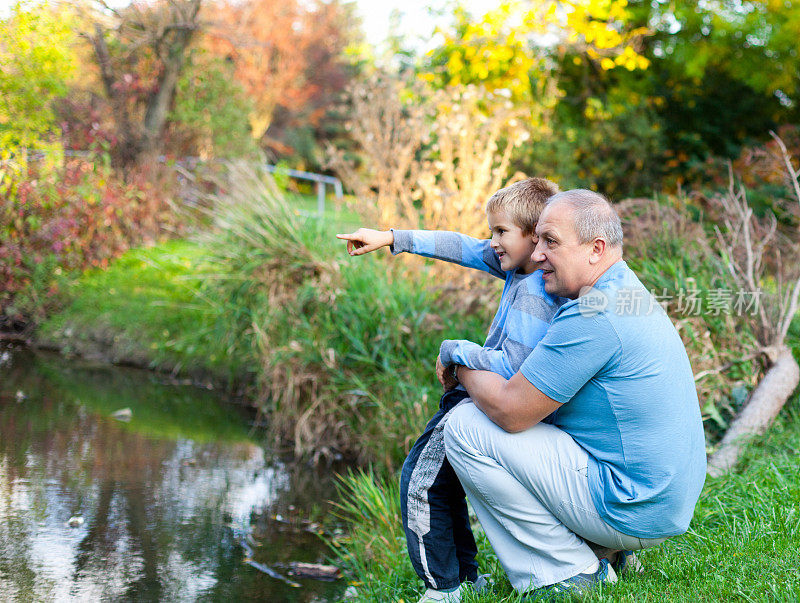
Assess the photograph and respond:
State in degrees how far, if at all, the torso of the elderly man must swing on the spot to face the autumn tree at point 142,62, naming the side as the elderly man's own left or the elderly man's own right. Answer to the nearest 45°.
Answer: approximately 45° to the elderly man's own right

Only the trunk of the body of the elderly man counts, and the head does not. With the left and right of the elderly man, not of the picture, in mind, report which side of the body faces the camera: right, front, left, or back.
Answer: left

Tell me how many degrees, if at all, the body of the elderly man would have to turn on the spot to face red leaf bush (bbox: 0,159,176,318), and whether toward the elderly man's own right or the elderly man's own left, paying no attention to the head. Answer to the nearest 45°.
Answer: approximately 45° to the elderly man's own right

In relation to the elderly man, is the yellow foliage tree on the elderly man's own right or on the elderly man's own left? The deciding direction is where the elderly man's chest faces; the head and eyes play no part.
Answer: on the elderly man's own right

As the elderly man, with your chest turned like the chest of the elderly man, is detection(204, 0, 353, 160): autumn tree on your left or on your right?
on your right

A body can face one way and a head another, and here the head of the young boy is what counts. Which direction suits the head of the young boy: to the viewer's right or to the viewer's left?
to the viewer's left

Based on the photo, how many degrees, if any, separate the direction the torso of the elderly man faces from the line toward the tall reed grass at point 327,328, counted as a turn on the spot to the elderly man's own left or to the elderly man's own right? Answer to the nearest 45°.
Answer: approximately 45° to the elderly man's own right

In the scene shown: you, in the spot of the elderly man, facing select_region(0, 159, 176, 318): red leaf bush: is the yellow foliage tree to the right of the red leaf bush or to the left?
right
